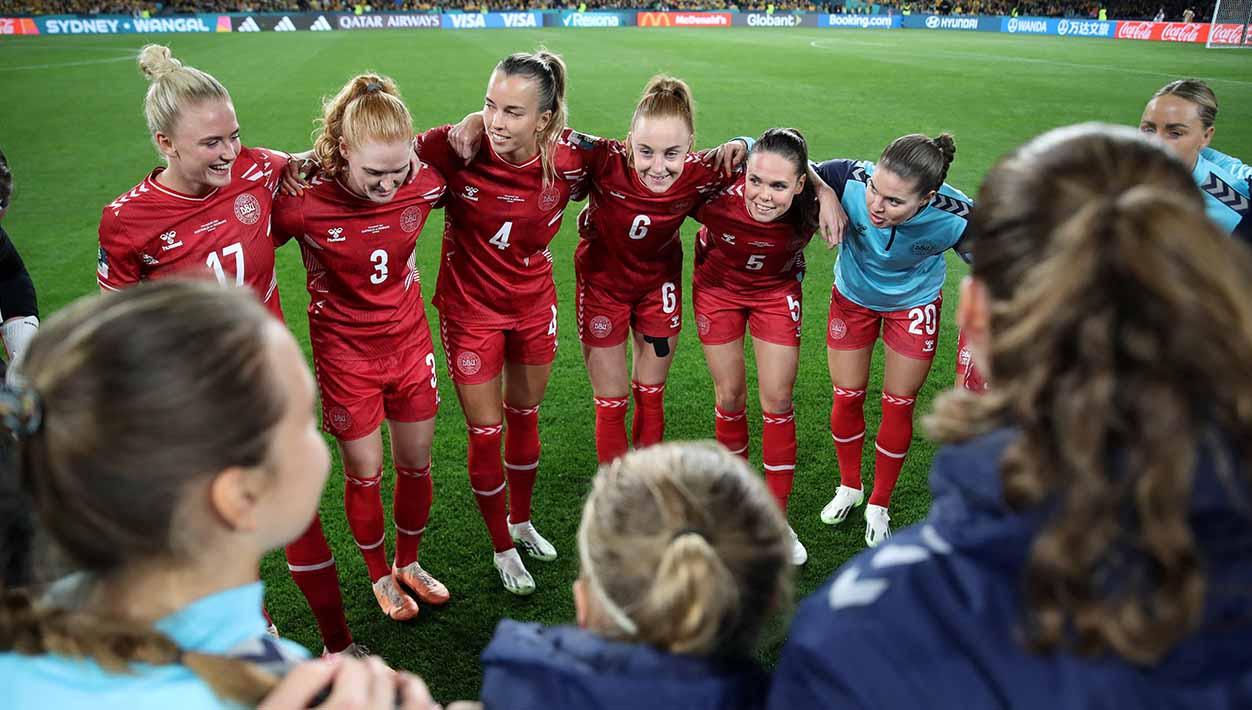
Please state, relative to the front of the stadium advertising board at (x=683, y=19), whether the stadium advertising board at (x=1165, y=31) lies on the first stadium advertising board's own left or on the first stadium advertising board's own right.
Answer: on the first stadium advertising board's own left

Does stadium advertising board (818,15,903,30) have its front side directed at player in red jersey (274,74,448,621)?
yes

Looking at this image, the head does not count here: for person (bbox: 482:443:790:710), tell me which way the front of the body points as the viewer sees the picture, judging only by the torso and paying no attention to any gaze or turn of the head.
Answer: away from the camera

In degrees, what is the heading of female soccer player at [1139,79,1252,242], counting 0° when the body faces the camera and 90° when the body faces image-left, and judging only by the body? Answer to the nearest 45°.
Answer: approximately 45°

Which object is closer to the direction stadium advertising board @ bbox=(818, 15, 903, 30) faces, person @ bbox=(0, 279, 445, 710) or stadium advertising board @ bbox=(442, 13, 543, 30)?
the person

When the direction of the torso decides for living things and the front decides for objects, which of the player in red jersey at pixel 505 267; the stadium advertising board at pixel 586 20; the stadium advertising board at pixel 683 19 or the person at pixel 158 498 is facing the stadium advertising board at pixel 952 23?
the person

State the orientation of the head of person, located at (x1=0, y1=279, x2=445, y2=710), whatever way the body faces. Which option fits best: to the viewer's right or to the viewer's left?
to the viewer's right

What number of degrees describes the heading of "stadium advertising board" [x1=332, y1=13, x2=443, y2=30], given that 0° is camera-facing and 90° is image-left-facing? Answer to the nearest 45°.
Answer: approximately 0°

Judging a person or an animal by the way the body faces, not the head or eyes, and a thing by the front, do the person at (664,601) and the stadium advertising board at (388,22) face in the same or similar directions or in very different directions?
very different directions
